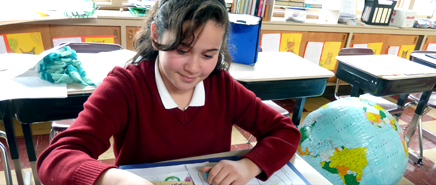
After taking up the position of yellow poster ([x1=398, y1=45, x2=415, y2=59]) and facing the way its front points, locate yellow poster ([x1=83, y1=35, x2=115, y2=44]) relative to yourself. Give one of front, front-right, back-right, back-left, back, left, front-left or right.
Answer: front-right

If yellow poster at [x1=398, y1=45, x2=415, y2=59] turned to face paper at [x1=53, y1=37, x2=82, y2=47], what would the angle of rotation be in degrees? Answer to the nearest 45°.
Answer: approximately 45° to its right

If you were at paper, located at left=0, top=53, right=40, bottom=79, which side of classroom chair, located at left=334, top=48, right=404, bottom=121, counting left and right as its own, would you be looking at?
right

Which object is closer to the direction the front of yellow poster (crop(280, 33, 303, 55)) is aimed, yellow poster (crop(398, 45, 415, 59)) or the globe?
the globe

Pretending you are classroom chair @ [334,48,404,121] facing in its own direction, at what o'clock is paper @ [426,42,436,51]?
The paper is roughly at 8 o'clock from the classroom chair.

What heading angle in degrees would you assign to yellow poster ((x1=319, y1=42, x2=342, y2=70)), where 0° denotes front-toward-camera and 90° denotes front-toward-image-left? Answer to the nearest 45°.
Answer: approximately 0°

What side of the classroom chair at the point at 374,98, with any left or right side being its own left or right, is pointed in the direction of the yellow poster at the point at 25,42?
right

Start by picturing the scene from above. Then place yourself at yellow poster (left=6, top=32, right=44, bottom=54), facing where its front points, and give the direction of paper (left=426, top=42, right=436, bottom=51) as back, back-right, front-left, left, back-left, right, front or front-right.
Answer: left

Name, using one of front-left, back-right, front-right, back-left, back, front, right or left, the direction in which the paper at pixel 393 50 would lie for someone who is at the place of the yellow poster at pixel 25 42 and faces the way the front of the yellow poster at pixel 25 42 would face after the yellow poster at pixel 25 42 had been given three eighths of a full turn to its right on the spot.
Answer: back-right

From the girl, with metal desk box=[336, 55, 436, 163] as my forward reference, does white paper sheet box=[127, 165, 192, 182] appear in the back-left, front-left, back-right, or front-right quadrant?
back-right

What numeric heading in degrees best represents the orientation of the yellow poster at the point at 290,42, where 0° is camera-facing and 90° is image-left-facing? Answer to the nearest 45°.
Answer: approximately 0°

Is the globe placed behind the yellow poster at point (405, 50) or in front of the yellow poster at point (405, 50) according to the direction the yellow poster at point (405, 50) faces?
in front

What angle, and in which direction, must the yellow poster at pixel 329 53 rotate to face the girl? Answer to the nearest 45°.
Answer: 0° — it already faces them
